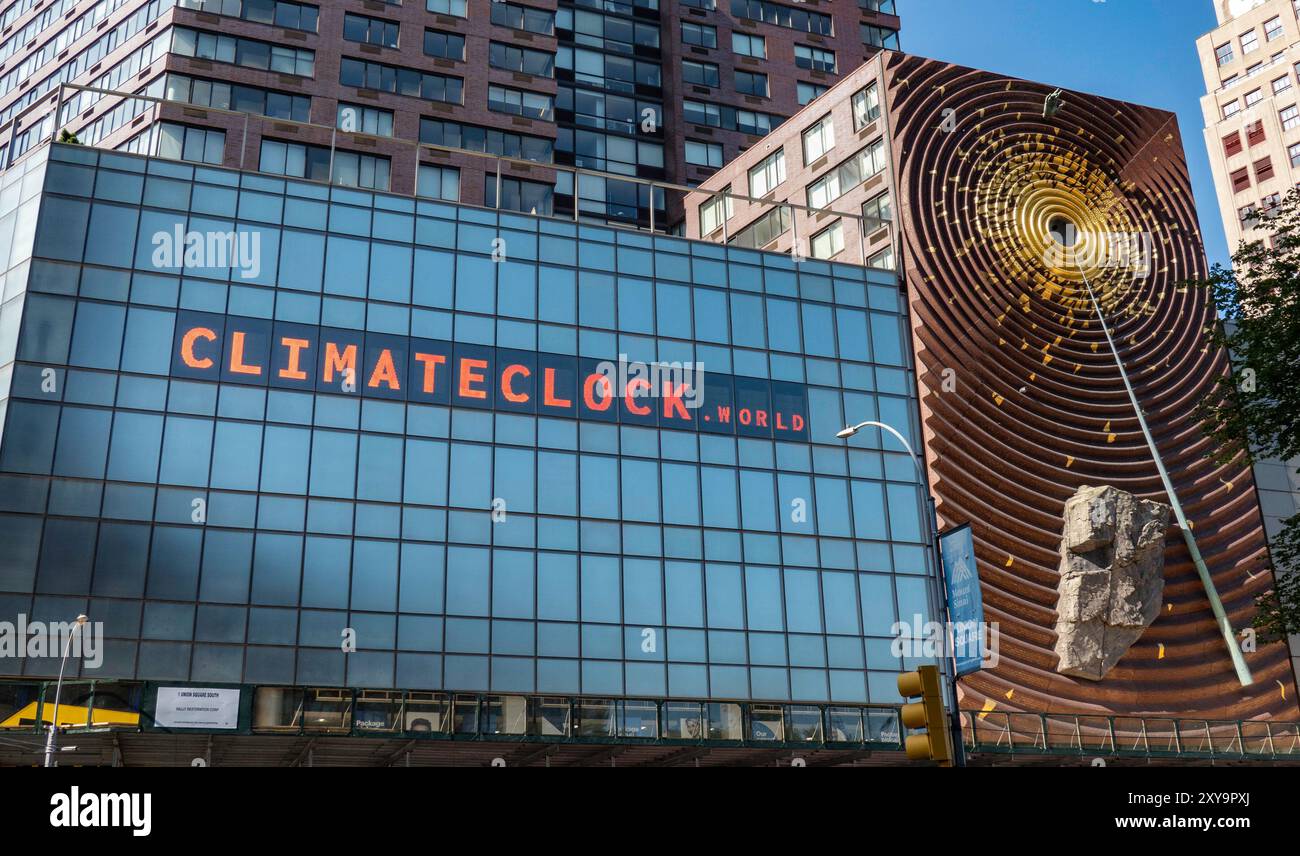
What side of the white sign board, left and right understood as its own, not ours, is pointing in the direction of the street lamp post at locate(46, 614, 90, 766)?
right

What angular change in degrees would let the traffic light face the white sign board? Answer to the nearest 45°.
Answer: approximately 45° to its right

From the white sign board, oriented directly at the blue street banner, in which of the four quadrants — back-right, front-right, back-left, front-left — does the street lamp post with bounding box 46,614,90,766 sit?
back-right

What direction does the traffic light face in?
to the viewer's left

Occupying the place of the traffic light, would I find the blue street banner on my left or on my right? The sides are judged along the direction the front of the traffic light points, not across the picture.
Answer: on my right

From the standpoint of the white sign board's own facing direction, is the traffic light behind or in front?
in front

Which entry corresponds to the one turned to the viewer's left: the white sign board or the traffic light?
the traffic light

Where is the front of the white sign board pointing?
toward the camera

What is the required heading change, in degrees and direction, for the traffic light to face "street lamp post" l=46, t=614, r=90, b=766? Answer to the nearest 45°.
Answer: approximately 45° to its right
